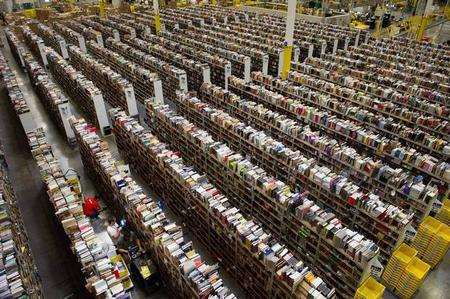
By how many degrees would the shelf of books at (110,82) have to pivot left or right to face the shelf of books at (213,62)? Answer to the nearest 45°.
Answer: approximately 135° to its left

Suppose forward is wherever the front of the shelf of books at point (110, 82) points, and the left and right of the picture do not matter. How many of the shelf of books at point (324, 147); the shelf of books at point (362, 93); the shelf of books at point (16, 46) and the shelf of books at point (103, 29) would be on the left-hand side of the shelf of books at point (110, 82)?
2

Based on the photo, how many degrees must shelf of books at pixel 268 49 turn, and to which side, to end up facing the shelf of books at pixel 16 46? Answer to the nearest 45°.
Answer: approximately 45° to its right

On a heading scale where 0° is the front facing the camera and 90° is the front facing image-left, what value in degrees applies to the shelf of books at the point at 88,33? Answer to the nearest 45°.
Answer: approximately 45°

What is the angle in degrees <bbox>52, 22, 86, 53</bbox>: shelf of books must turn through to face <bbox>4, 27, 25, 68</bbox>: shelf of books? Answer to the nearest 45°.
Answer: approximately 45° to its right

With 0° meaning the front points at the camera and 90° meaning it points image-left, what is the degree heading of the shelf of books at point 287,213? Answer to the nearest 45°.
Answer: approximately 45°

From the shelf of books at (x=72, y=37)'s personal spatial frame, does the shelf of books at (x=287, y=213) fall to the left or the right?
on its left

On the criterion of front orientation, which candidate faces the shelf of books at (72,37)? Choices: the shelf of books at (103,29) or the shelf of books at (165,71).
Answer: the shelf of books at (103,29)
